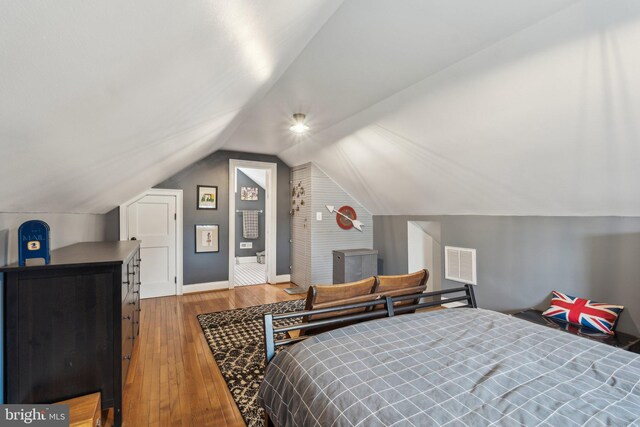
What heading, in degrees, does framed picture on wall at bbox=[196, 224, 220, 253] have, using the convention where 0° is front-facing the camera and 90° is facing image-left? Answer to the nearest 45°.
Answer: approximately 0°

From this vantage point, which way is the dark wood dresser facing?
to the viewer's right

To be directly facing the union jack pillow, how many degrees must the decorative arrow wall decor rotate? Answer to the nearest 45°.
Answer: approximately 45° to its left

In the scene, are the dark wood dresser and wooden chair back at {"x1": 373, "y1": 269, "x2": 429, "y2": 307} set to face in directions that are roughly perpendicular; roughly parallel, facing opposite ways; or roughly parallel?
roughly perpendicular

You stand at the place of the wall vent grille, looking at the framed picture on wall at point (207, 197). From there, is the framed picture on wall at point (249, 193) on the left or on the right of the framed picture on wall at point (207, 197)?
right
